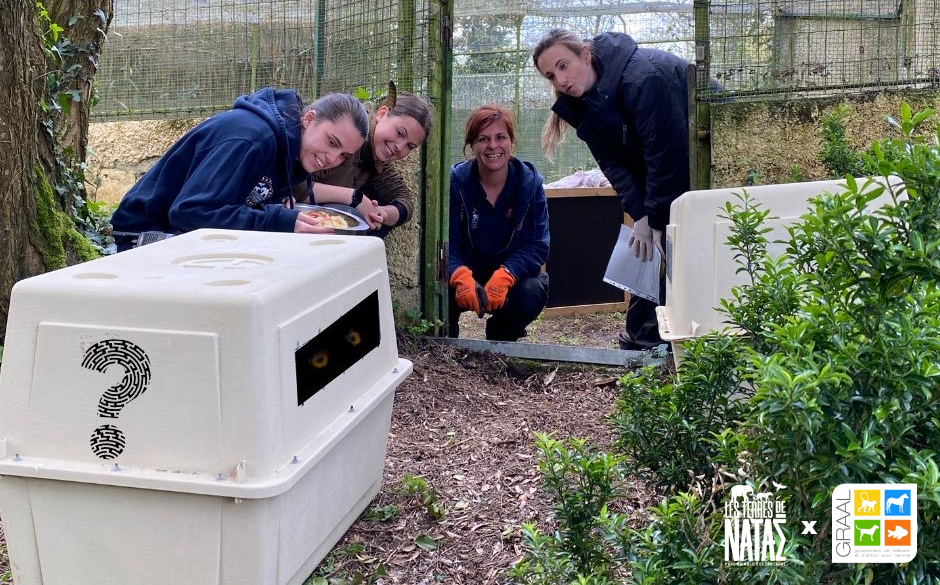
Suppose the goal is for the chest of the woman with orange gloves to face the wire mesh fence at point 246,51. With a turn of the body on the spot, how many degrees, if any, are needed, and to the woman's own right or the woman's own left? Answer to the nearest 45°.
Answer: approximately 90° to the woman's own right

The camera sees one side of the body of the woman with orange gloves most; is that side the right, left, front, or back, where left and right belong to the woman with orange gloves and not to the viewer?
front

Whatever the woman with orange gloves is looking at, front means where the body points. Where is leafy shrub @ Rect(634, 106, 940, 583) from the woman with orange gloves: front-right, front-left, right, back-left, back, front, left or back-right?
front

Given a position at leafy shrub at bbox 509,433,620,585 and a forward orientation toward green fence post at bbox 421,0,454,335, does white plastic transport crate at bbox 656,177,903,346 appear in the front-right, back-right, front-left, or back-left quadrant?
front-right

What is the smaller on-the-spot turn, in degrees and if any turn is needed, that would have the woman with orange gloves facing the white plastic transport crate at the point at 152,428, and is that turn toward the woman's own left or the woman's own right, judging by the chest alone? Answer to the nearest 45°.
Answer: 0° — they already face it

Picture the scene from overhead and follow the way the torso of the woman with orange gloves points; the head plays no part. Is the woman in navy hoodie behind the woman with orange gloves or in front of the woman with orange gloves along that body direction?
in front

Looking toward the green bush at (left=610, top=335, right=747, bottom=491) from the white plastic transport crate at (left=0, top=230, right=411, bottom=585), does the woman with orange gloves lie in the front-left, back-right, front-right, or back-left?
front-left

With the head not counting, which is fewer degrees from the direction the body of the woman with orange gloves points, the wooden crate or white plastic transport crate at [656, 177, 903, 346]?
the white plastic transport crate

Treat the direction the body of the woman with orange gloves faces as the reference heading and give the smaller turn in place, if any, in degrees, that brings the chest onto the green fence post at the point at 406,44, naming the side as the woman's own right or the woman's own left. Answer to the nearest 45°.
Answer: approximately 45° to the woman's own right

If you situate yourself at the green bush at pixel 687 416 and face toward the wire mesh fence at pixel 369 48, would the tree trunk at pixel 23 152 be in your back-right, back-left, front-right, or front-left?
front-left

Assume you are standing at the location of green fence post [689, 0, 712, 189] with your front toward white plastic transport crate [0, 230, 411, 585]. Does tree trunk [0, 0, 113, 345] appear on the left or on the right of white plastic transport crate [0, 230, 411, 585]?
right

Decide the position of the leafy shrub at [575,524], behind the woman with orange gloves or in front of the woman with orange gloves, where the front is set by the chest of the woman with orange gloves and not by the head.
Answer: in front
